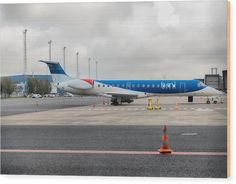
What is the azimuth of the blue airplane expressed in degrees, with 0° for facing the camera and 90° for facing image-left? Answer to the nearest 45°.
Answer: approximately 270°
